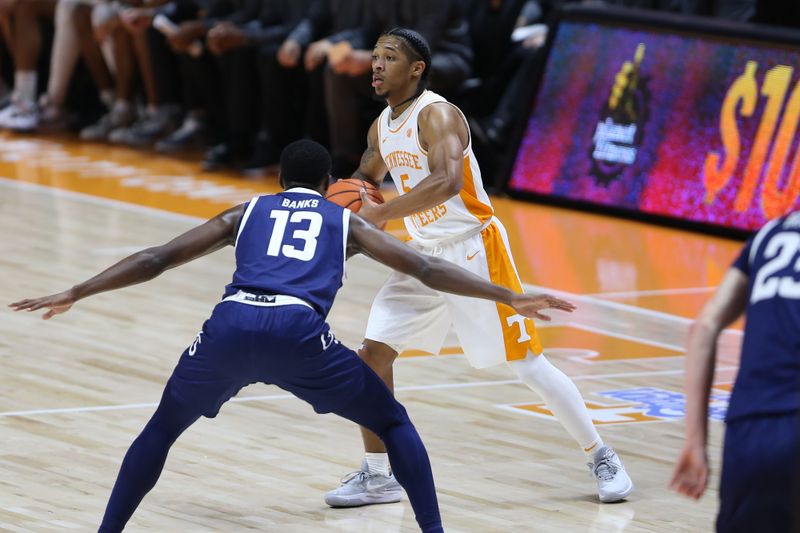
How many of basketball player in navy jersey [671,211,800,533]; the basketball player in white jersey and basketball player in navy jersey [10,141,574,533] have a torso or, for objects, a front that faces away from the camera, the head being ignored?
2

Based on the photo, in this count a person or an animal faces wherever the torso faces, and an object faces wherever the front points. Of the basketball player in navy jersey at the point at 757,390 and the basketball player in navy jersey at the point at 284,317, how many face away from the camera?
2

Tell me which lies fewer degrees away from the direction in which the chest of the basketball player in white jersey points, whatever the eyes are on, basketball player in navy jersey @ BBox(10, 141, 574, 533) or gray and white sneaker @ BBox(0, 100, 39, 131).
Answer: the basketball player in navy jersey

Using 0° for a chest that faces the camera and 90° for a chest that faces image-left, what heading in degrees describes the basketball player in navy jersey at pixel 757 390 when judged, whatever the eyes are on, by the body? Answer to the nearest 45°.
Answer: approximately 180°

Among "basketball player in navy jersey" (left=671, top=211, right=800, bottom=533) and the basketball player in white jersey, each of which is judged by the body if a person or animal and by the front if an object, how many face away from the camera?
1

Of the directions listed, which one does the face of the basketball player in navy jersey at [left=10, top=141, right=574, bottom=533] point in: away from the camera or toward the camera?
away from the camera

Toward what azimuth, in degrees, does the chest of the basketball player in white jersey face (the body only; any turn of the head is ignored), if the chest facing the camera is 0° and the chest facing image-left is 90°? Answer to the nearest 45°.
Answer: approximately 45°

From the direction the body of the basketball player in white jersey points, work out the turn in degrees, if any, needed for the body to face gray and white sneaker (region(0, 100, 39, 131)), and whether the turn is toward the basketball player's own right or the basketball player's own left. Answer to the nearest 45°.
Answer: approximately 90° to the basketball player's own right

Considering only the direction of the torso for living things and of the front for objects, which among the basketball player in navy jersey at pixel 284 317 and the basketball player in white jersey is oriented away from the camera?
the basketball player in navy jersey

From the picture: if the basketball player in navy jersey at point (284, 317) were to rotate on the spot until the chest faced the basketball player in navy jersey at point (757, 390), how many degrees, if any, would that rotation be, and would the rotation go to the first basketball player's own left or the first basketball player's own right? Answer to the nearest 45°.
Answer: approximately 135° to the first basketball player's own right

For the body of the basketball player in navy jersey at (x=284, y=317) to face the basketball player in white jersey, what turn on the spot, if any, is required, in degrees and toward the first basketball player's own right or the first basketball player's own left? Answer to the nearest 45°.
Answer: approximately 45° to the first basketball player's own right

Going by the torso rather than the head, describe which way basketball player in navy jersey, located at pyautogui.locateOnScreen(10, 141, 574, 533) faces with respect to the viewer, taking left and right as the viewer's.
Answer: facing away from the viewer
